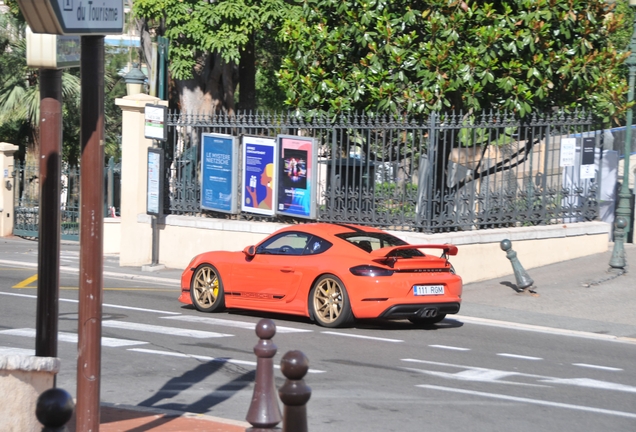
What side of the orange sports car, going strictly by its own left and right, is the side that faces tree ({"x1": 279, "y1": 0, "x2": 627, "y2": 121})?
right

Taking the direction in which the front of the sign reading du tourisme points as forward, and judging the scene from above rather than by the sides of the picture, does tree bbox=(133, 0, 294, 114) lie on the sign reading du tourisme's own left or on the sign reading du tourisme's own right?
on the sign reading du tourisme's own left

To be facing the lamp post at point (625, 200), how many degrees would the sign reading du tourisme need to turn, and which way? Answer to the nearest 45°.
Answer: approximately 90° to its left

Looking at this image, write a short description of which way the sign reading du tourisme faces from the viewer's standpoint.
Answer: facing the viewer and to the right of the viewer

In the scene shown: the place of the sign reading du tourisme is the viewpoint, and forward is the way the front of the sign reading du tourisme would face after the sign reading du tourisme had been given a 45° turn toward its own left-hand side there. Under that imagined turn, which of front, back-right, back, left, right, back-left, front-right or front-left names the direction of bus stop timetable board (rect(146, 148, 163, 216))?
left

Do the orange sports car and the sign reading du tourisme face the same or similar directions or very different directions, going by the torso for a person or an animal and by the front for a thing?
very different directions

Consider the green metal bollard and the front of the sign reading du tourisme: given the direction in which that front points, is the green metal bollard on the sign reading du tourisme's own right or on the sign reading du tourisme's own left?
on the sign reading du tourisme's own left
